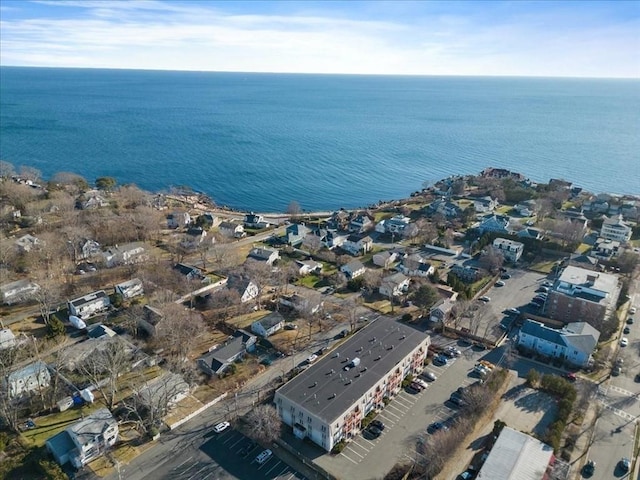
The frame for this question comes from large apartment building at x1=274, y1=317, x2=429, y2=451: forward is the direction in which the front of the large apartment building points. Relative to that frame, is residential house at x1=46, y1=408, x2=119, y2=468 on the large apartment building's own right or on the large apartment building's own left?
on the large apartment building's own right

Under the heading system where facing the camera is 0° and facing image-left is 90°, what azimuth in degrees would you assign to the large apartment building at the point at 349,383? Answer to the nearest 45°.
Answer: approximately 315°

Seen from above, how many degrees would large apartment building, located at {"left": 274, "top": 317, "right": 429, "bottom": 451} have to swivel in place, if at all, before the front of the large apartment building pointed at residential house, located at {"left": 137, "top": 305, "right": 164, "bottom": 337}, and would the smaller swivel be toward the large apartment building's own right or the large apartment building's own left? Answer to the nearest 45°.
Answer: approximately 180°

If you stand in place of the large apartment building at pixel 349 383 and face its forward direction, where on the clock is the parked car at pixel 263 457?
The parked car is roughly at 3 o'clock from the large apartment building.

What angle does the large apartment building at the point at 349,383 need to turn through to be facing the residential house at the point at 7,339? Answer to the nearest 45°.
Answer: approximately 135° to its right

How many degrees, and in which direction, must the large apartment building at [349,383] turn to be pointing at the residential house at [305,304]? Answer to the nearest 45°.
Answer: approximately 135° to its left

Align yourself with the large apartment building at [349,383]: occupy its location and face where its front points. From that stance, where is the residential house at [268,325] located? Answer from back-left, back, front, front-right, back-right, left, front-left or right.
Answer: back

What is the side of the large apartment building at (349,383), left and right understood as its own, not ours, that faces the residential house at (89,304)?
back

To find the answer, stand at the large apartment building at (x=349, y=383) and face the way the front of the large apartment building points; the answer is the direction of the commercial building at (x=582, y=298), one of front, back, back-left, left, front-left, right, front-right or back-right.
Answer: left

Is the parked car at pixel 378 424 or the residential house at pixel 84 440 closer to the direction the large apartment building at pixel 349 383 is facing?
the parked car

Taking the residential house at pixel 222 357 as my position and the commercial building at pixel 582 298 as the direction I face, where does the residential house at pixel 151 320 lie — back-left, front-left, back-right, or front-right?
back-left

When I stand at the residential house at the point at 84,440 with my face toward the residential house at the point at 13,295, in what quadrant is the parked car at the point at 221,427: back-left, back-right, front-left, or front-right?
back-right

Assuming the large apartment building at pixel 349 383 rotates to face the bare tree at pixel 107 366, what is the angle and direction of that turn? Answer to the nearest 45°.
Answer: approximately 135° to its right
